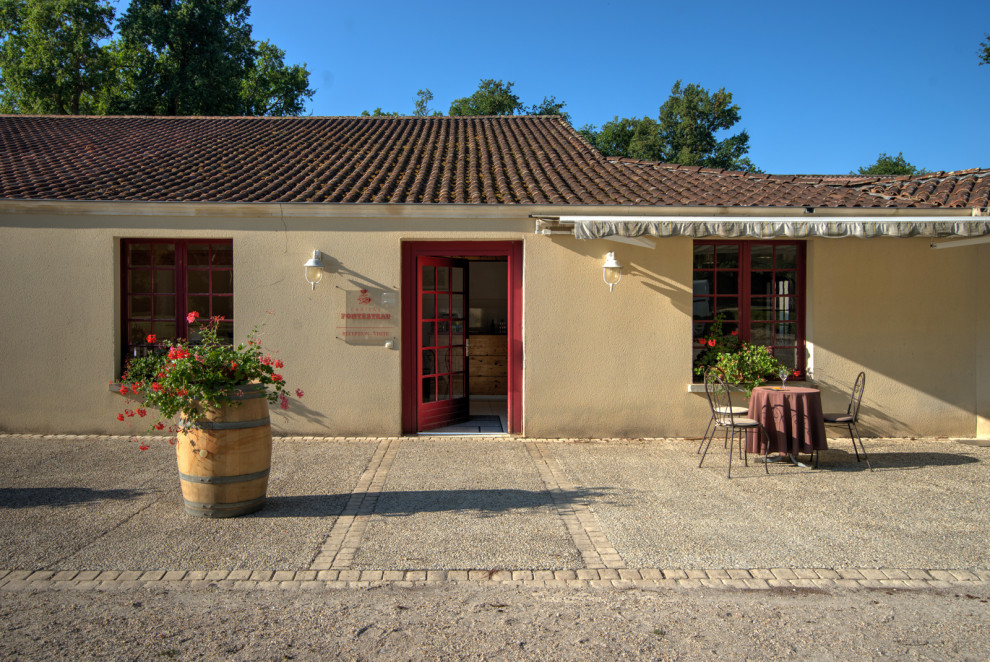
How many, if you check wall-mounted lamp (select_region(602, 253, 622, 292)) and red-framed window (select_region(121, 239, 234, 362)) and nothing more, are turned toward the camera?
2

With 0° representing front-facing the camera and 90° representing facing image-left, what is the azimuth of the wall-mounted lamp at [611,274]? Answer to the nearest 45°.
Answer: approximately 0°

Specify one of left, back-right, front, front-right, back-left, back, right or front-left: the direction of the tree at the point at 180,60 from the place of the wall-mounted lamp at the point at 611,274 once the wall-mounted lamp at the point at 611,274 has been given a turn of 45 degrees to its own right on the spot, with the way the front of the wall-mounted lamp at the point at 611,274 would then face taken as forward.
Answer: right

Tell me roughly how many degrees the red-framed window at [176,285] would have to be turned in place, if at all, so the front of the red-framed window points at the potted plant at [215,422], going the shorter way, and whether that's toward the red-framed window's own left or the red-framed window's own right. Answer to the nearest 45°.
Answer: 0° — it already faces it

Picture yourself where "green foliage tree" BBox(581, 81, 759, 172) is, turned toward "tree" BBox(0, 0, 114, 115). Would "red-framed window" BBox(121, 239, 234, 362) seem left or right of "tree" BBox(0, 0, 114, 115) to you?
left

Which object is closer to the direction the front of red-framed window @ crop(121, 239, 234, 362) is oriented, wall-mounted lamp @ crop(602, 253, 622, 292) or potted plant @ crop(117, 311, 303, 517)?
the potted plant

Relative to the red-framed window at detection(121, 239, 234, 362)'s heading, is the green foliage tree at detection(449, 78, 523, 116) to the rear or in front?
to the rear

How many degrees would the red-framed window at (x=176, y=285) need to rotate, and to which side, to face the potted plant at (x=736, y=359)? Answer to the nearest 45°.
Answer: approximately 45° to its left

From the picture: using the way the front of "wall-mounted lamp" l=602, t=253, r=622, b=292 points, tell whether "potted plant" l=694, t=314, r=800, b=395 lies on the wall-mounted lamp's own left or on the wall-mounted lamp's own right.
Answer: on the wall-mounted lamp's own left

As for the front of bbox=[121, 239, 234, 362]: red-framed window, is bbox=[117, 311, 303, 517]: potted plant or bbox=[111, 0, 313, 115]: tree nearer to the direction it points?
the potted plant

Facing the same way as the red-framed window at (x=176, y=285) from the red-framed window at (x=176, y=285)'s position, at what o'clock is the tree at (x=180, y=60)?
The tree is roughly at 6 o'clock from the red-framed window.

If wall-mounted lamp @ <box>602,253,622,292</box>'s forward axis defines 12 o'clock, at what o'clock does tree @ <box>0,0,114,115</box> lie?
The tree is roughly at 4 o'clock from the wall-mounted lamp.

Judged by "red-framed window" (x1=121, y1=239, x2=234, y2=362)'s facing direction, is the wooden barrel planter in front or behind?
in front

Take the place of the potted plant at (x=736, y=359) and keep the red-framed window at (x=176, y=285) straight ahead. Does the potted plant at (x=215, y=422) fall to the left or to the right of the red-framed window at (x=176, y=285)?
left

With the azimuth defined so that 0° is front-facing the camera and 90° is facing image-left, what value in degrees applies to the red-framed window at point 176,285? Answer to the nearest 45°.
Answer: approximately 0°
